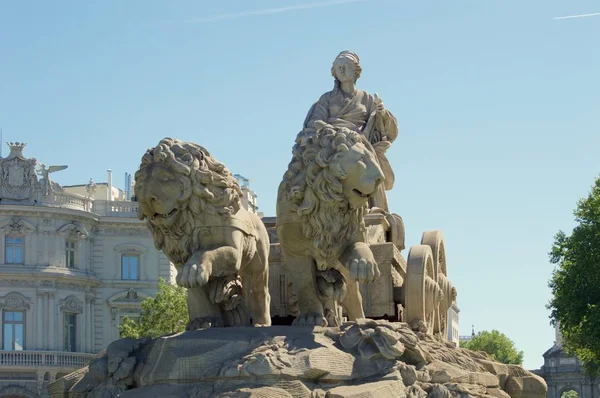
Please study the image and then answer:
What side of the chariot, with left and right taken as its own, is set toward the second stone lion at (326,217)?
front

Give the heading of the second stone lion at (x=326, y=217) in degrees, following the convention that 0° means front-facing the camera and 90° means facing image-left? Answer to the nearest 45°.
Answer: approximately 0°

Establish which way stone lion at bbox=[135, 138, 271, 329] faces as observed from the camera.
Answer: facing the viewer and to the left of the viewer

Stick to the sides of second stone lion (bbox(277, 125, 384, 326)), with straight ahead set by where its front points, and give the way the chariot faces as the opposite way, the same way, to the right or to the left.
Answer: the same way

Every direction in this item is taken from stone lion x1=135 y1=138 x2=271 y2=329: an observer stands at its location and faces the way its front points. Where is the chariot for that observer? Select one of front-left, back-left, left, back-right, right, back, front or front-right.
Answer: back

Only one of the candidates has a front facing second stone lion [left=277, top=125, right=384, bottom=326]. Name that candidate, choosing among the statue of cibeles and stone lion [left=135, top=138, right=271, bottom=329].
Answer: the statue of cibeles

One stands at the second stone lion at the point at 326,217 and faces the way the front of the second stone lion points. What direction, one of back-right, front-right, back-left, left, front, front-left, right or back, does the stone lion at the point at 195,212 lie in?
right

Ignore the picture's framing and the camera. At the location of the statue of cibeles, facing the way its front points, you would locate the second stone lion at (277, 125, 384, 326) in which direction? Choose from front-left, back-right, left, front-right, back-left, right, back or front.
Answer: front

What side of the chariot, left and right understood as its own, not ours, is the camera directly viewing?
front

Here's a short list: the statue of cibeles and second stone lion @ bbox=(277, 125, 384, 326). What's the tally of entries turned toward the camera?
2
